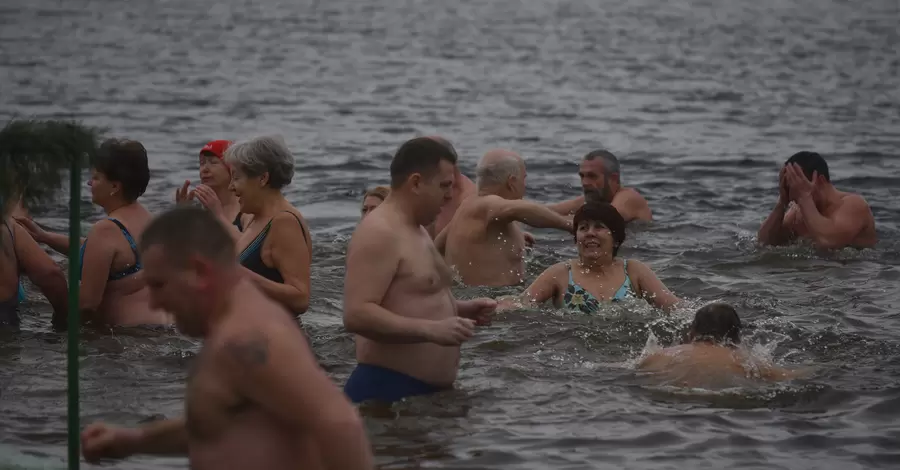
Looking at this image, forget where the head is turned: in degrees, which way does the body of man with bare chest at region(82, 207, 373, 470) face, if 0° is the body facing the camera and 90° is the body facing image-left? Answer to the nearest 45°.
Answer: approximately 90°

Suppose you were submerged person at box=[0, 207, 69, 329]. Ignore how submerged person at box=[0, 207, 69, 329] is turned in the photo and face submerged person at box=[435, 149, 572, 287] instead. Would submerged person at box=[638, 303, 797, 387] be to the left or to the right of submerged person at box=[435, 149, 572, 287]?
right

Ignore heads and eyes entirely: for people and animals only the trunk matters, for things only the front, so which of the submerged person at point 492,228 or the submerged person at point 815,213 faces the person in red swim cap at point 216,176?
the submerged person at point 815,213

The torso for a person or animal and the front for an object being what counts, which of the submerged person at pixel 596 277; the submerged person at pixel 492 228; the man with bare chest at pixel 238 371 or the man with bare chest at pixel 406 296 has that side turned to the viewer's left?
the man with bare chest at pixel 238 371

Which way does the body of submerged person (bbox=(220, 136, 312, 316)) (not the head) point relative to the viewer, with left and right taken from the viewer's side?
facing to the left of the viewer

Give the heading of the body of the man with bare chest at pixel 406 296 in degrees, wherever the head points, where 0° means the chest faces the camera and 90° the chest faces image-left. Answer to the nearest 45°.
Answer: approximately 270°

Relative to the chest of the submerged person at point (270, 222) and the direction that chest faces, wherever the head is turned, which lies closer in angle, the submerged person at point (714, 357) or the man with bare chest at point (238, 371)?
the man with bare chest

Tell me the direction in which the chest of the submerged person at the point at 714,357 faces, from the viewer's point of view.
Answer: away from the camera

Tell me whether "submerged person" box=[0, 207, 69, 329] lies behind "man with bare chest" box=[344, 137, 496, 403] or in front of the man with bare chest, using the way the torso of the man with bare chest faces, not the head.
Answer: behind

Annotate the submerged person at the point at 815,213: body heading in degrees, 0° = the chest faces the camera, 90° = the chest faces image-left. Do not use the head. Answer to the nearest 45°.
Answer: approximately 45°
